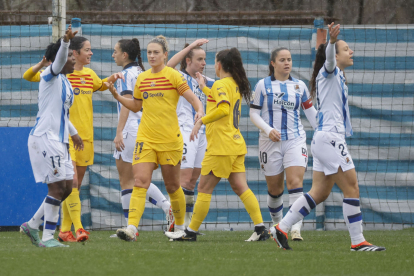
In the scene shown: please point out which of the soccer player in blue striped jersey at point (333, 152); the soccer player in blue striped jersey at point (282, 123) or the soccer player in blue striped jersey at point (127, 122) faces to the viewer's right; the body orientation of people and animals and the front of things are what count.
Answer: the soccer player in blue striped jersey at point (333, 152)

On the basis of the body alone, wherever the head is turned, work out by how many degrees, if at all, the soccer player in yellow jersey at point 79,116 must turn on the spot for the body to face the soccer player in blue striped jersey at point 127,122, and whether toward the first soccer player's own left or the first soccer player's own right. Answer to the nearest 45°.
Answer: approximately 45° to the first soccer player's own left

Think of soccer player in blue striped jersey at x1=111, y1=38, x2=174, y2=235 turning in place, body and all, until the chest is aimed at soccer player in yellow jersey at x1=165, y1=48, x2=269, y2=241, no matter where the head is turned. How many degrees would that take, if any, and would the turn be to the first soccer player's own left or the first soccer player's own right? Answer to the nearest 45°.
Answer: approximately 135° to the first soccer player's own left

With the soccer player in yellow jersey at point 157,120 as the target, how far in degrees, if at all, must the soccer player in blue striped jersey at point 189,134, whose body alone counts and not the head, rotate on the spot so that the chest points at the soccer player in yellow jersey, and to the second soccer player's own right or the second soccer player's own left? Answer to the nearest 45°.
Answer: approximately 45° to the second soccer player's own right

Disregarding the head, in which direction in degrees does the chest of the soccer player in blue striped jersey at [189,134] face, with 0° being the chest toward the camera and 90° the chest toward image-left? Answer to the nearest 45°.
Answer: approximately 315°

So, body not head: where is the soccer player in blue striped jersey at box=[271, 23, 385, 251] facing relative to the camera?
to the viewer's right

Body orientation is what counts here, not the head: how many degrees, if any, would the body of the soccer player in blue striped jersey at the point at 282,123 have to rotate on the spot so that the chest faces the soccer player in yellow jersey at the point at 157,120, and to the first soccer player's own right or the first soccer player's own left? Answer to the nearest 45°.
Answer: approximately 45° to the first soccer player's own right

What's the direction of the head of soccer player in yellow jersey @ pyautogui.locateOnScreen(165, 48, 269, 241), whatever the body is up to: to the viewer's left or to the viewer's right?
to the viewer's left

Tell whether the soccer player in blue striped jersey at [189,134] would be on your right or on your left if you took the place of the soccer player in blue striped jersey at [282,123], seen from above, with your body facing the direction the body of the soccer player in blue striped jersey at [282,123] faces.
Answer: on your right
